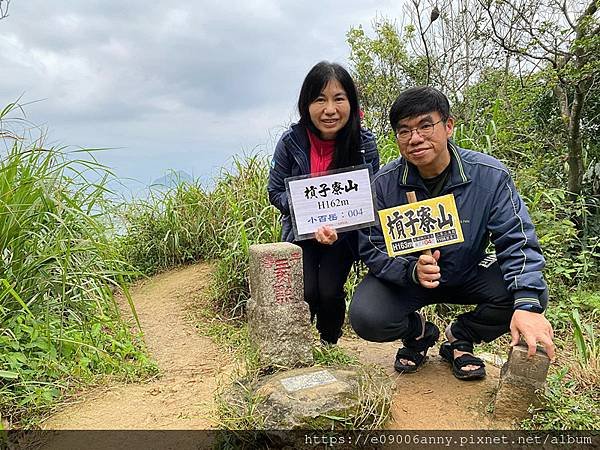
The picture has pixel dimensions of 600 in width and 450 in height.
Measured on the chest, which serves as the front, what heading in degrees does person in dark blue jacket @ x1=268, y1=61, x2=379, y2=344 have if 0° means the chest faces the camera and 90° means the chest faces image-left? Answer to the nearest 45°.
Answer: approximately 0°
